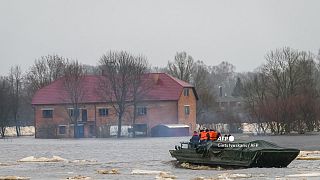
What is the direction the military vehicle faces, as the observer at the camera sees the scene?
facing the viewer and to the right of the viewer
